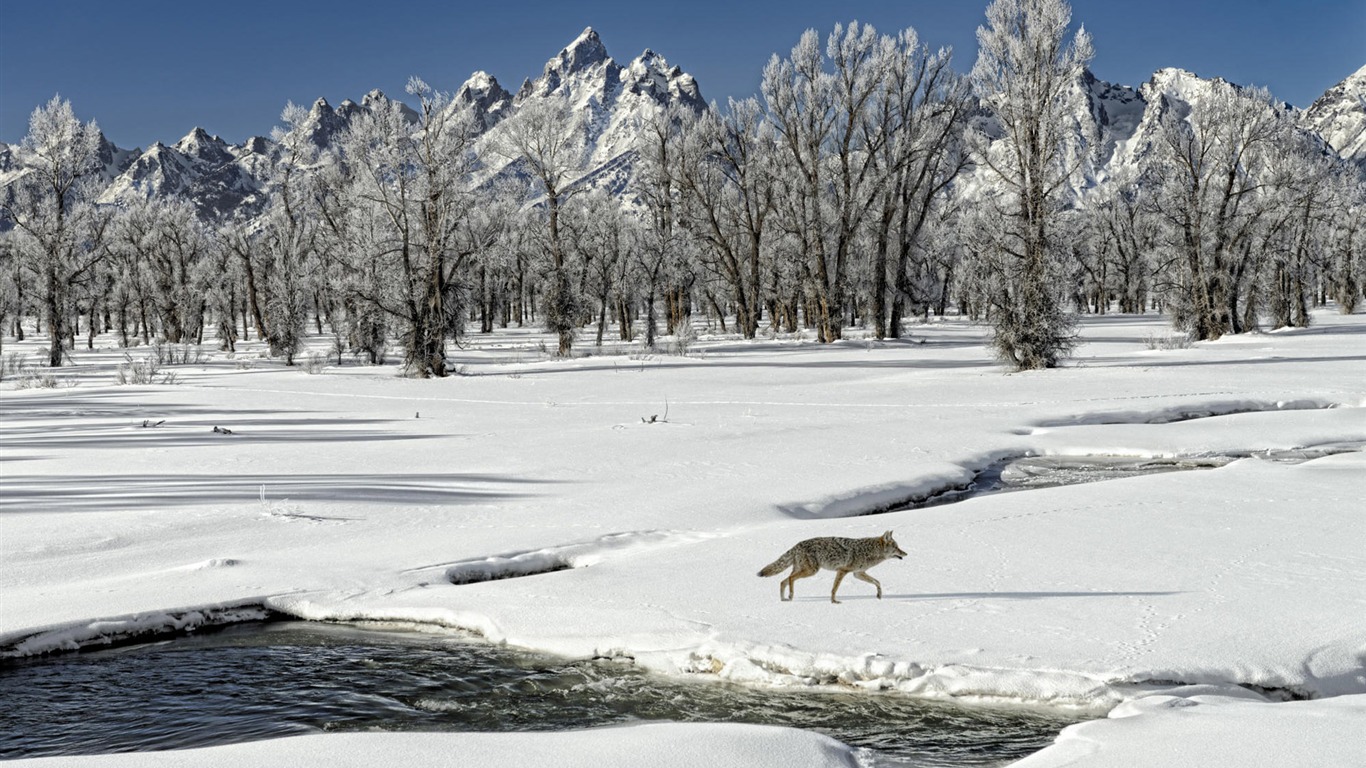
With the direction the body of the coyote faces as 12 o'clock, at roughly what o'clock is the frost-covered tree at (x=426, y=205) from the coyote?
The frost-covered tree is roughly at 8 o'clock from the coyote.

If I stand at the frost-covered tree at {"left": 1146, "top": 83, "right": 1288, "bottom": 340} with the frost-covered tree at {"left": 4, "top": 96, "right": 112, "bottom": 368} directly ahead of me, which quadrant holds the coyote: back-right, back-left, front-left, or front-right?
front-left

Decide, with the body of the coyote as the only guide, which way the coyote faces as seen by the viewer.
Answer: to the viewer's right

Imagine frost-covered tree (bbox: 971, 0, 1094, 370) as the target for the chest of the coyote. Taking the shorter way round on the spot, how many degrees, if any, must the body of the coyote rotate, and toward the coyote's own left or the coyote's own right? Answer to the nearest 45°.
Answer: approximately 90° to the coyote's own left

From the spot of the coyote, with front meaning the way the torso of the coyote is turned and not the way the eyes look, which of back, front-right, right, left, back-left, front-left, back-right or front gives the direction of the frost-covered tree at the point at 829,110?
left

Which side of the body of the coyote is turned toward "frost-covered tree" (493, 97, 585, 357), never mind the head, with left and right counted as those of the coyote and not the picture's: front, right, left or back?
left

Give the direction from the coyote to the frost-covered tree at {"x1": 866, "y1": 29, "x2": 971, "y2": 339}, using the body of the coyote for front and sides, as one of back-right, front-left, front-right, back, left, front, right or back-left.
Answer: left

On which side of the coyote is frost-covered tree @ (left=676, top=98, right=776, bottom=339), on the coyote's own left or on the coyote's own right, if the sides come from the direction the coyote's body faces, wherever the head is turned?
on the coyote's own left

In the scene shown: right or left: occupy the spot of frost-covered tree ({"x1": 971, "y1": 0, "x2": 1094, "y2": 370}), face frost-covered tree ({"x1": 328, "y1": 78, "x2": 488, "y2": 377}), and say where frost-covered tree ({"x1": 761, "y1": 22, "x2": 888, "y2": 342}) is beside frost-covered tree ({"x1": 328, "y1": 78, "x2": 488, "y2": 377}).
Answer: right

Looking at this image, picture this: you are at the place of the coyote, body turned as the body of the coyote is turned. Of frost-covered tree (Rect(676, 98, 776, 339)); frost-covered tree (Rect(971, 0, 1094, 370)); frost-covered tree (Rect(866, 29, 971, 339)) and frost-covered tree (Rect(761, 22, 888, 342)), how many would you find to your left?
4

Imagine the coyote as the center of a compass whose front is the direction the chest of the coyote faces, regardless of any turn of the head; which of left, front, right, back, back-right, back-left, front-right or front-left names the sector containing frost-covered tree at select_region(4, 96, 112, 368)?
back-left
